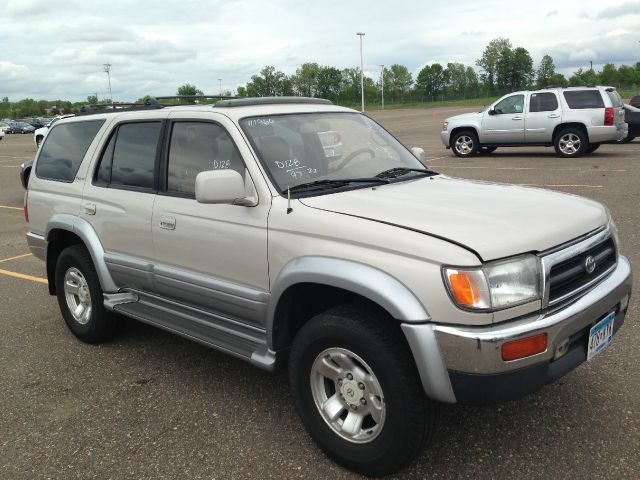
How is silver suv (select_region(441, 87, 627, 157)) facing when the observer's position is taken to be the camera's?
facing to the left of the viewer

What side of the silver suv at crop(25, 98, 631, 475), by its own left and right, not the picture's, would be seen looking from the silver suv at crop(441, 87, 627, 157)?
left

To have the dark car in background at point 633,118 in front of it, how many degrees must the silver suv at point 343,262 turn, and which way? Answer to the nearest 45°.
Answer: approximately 90° to its left

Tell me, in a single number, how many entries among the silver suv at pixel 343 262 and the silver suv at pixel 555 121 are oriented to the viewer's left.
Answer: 1

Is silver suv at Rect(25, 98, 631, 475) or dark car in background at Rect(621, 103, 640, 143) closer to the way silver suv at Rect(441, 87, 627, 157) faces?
the silver suv

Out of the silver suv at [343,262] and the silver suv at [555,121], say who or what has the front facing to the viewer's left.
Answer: the silver suv at [555,121]

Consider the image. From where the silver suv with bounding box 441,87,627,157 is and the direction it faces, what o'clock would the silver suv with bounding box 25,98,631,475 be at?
the silver suv with bounding box 25,98,631,475 is roughly at 9 o'clock from the silver suv with bounding box 441,87,627,157.

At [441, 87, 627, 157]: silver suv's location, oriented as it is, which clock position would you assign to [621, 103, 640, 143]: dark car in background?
The dark car in background is roughly at 4 o'clock from the silver suv.

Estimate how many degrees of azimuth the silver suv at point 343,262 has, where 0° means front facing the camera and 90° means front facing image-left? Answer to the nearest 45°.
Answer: approximately 315°

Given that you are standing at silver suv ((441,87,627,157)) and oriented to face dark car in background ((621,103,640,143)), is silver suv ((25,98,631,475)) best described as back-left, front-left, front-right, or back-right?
back-right

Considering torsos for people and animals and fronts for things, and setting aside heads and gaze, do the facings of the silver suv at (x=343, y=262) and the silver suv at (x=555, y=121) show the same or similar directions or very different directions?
very different directions
